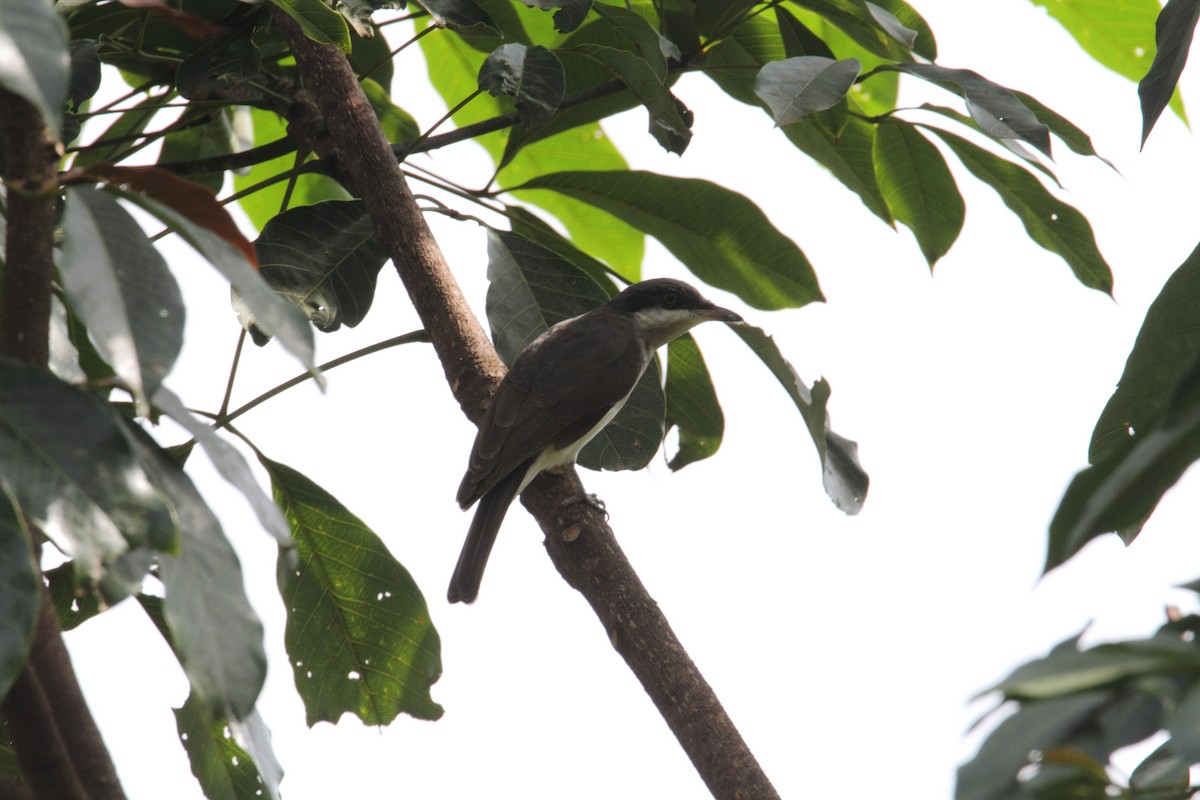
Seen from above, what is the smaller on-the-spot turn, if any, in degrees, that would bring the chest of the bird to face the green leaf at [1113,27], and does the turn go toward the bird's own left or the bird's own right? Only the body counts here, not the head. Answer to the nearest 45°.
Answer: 0° — it already faces it

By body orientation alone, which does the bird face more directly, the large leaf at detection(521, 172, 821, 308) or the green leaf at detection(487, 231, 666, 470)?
the large leaf

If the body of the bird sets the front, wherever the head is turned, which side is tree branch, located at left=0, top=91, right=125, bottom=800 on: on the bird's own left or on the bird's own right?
on the bird's own right

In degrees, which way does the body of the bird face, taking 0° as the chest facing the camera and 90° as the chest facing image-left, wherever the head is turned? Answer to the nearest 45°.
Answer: approximately 270°
